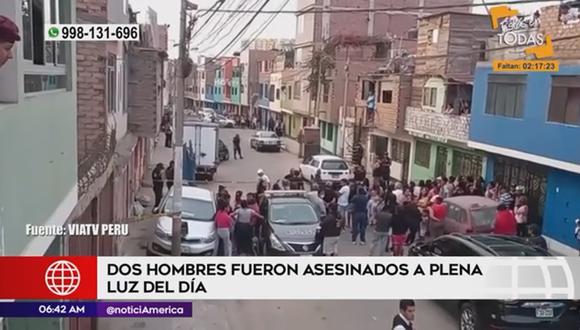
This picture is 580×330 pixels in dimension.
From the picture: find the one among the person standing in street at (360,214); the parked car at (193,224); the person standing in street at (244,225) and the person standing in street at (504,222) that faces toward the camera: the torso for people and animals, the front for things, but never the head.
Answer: the parked car

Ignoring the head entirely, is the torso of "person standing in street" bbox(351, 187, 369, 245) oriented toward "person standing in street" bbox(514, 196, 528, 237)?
no

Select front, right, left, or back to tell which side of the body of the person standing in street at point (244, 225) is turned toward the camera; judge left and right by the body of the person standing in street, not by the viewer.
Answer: back

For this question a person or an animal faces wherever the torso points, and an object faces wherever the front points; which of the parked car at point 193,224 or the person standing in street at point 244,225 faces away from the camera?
the person standing in street

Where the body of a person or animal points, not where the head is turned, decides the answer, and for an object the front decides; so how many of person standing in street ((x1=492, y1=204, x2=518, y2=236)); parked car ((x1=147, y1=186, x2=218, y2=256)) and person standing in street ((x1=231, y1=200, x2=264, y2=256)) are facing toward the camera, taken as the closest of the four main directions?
1

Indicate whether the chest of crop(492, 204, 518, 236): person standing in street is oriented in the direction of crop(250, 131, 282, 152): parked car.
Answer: no

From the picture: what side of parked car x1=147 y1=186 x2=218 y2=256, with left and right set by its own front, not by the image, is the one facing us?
front

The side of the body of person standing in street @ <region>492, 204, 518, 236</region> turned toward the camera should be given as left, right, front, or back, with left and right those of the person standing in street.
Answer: back

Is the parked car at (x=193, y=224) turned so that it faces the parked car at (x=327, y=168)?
no

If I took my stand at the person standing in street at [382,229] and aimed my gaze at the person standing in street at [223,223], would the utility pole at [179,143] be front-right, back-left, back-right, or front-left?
front-left

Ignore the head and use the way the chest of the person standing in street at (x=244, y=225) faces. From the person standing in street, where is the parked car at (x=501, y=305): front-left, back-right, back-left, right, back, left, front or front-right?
back-right

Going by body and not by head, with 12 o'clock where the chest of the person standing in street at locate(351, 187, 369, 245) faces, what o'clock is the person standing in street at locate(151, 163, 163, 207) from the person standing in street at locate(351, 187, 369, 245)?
the person standing in street at locate(151, 163, 163, 207) is roughly at 9 o'clock from the person standing in street at locate(351, 187, 369, 245).

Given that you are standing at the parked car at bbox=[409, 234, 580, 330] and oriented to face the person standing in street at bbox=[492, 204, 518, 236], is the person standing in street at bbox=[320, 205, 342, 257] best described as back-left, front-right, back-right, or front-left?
front-left

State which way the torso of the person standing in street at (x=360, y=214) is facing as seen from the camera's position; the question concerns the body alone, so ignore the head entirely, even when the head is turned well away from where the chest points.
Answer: away from the camera
